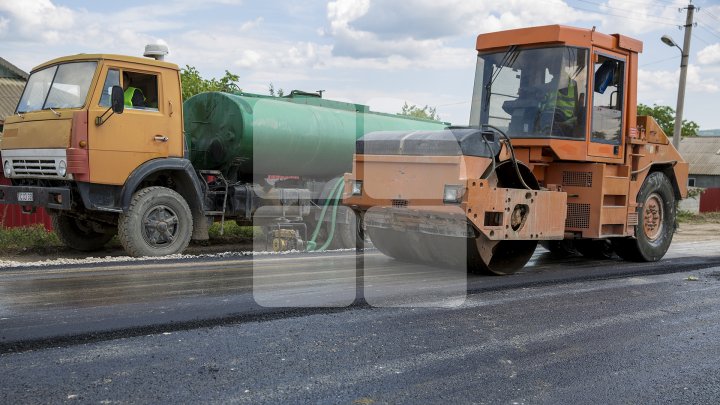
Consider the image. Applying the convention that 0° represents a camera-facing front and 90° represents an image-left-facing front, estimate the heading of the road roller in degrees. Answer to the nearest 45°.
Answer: approximately 45°

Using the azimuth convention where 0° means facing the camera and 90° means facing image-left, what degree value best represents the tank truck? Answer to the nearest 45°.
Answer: approximately 45°

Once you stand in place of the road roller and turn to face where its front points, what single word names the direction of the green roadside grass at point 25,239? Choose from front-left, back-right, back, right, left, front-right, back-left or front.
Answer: front-right

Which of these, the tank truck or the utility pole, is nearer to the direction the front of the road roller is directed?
the tank truck

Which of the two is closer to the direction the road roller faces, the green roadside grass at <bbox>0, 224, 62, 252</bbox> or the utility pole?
the green roadside grass

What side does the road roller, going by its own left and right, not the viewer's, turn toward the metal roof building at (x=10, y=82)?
right

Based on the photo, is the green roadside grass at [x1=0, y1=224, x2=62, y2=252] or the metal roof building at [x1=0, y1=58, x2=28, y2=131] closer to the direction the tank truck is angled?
the green roadside grass
